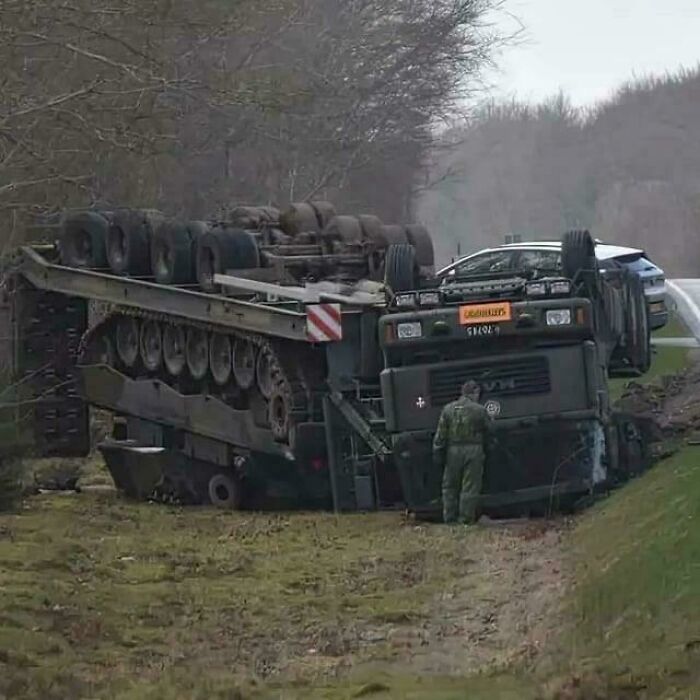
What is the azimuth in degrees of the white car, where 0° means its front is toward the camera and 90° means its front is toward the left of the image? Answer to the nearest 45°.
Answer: approximately 135°

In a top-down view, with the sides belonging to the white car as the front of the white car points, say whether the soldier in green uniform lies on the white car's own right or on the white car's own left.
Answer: on the white car's own left
